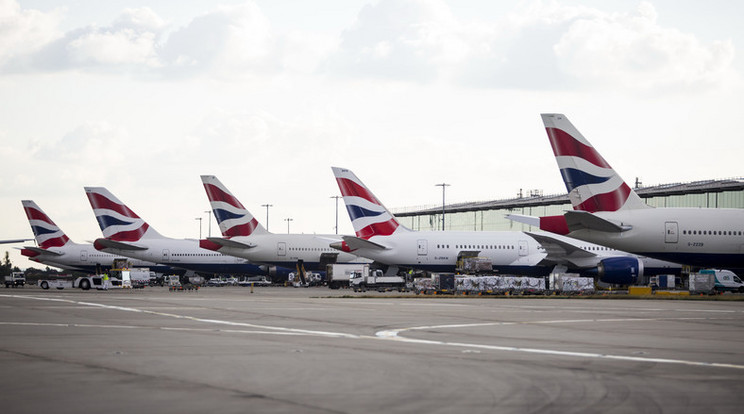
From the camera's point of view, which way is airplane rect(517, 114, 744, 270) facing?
to the viewer's right
